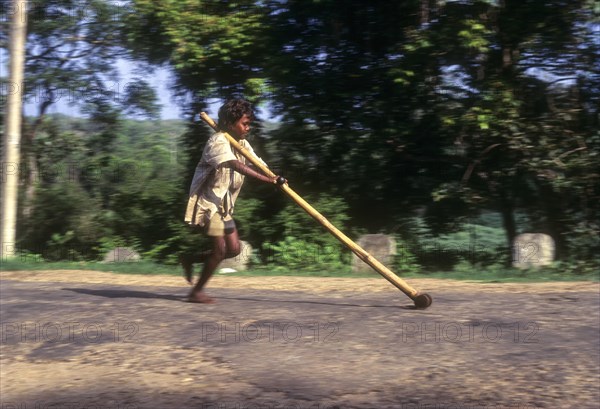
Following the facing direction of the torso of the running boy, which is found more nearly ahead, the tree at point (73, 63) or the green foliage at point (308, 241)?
the green foliage

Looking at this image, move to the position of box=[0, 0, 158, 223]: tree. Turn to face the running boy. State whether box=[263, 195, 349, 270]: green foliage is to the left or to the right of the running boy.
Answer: left

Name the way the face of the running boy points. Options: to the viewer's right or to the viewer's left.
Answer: to the viewer's right

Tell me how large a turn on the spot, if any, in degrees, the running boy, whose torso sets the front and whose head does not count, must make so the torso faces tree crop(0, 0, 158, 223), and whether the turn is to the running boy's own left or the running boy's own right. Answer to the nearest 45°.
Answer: approximately 90° to the running boy's own left

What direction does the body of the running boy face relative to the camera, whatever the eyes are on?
to the viewer's right

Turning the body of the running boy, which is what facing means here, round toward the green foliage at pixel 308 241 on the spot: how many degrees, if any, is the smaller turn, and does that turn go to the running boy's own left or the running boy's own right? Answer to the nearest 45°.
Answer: approximately 90° to the running boy's own left

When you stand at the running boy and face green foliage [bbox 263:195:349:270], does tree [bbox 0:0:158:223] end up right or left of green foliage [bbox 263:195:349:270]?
left
